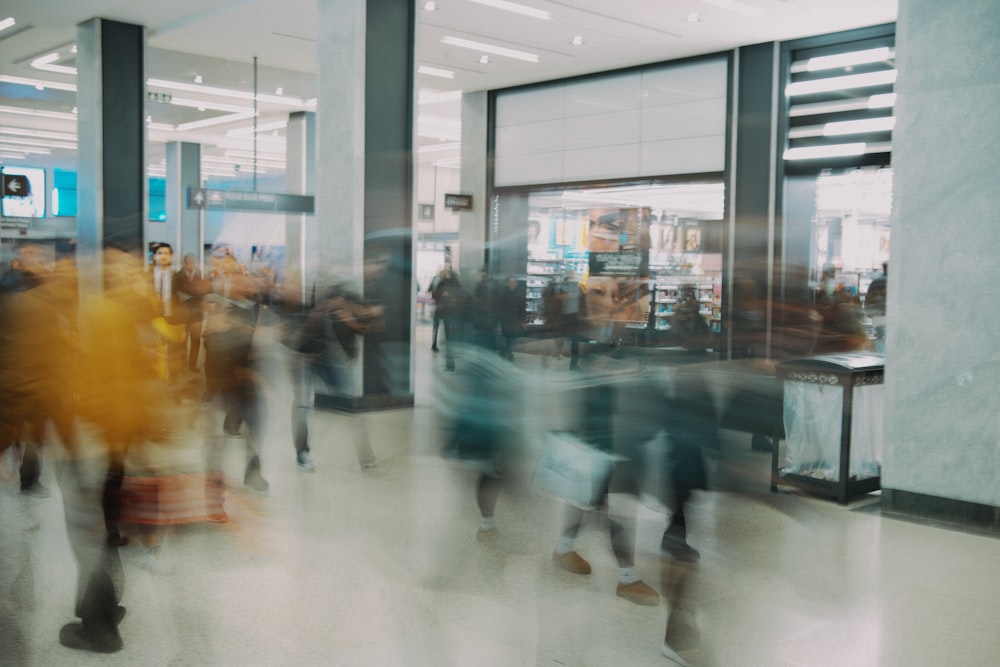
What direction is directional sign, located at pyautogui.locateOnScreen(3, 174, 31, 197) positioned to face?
toward the camera

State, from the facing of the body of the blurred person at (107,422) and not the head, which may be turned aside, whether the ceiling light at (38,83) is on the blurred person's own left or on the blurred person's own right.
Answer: on the blurred person's own right

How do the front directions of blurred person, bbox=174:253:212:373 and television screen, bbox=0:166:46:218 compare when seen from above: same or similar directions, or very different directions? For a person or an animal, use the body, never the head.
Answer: same or similar directions

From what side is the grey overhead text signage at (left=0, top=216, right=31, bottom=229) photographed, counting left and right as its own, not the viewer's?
front

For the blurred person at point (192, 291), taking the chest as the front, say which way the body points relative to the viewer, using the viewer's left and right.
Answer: facing the viewer
